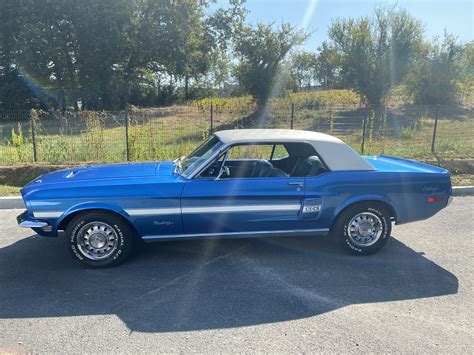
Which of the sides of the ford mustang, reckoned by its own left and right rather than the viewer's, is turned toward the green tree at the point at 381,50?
right

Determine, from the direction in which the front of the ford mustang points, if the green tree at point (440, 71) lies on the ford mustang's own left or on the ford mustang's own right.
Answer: on the ford mustang's own right

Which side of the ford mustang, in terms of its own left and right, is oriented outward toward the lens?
left

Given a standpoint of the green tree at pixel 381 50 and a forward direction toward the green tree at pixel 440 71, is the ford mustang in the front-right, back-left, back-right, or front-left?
back-right

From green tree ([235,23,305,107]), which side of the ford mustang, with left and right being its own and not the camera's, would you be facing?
right

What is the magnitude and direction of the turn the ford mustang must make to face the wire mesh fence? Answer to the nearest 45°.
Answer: approximately 90° to its right
